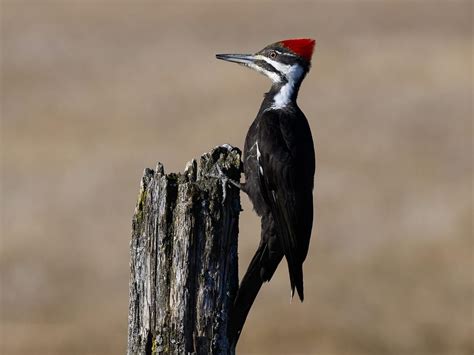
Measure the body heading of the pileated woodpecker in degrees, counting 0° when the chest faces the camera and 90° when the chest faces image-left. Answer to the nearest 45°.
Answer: approximately 90°
